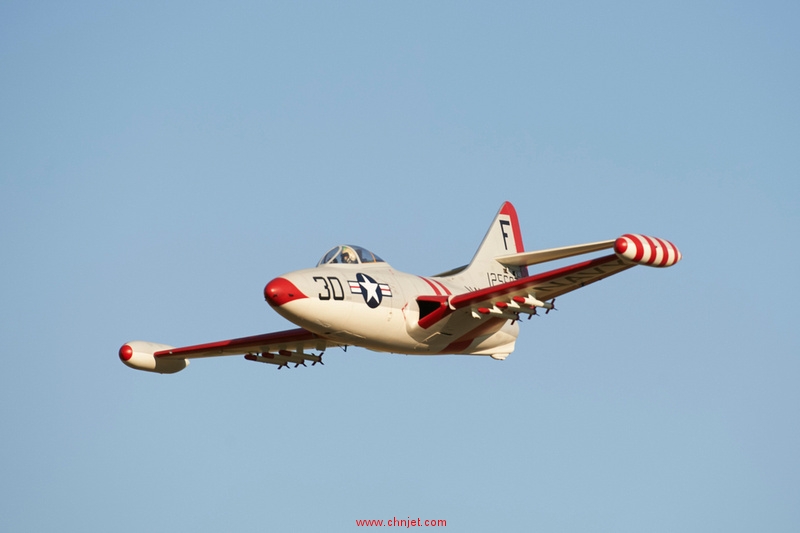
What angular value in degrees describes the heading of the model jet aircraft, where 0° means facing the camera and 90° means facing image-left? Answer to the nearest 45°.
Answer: approximately 45°
